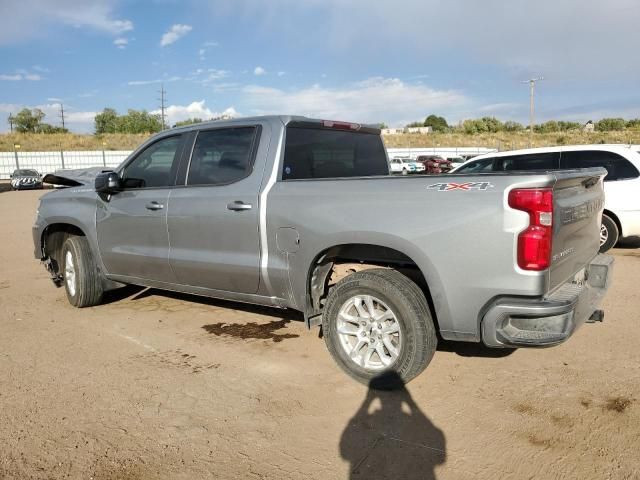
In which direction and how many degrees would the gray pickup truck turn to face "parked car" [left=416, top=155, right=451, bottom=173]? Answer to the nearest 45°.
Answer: approximately 45° to its right

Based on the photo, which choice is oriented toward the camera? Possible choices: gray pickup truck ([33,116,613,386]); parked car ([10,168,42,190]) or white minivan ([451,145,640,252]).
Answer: the parked car

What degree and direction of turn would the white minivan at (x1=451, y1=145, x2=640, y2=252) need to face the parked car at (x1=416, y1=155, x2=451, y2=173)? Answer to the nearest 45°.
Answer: approximately 90° to its right

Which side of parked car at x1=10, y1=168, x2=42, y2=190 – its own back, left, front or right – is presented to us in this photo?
front

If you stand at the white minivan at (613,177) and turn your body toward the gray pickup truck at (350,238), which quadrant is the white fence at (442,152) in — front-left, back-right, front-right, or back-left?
back-right

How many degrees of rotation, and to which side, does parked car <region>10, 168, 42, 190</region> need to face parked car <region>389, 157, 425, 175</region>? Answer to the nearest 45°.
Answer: approximately 90° to its left

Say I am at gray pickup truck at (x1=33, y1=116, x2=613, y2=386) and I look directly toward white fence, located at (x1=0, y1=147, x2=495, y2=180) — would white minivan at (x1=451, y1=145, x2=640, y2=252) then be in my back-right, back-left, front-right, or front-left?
front-right

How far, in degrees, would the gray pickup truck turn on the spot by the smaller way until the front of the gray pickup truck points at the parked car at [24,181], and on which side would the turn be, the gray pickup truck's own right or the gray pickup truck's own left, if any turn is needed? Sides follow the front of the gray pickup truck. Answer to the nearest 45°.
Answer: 0° — it already faces it

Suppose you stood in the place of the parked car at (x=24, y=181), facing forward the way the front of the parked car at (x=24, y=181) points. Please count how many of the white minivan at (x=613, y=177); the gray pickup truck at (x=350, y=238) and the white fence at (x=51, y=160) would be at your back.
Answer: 1

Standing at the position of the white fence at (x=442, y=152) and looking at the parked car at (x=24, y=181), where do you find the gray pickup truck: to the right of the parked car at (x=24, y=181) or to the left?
left

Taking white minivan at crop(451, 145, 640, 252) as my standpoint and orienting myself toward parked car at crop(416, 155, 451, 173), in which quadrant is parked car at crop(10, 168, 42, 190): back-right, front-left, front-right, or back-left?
front-left

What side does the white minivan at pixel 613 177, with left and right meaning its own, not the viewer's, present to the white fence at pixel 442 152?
right

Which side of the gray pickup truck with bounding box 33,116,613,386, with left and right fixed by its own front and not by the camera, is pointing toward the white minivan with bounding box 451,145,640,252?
right

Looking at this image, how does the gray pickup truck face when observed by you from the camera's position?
facing away from the viewer and to the left of the viewer

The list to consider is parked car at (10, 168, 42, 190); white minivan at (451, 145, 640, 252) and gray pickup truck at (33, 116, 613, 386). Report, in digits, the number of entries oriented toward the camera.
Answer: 1

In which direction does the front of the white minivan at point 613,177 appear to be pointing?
to the viewer's left
